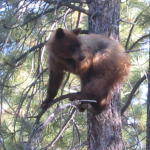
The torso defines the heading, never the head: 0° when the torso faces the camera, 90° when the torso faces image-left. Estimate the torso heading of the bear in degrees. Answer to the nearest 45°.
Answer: approximately 90°
